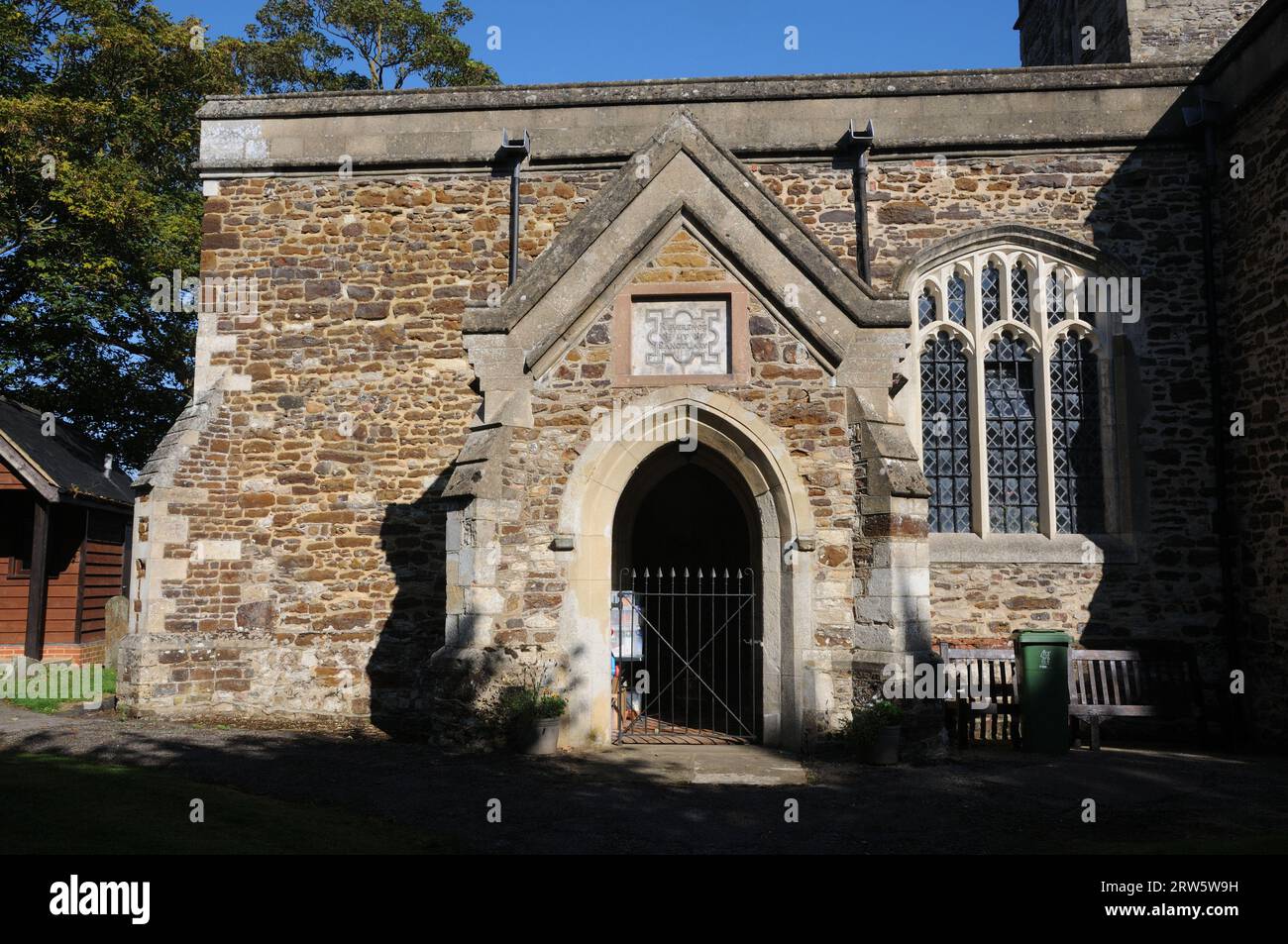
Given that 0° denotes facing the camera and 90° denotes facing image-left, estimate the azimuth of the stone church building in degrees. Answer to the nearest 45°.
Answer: approximately 0°

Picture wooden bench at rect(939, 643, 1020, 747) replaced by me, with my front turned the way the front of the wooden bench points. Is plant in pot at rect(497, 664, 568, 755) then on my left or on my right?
on my right

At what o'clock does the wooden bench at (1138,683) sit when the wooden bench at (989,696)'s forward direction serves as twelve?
the wooden bench at (1138,683) is roughly at 8 o'clock from the wooden bench at (989,696).

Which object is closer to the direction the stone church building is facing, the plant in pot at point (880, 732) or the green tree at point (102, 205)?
the plant in pot

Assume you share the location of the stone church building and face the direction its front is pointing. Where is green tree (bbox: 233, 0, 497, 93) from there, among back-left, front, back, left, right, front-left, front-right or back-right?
back-right

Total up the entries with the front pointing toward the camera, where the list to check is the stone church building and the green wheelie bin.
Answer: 2

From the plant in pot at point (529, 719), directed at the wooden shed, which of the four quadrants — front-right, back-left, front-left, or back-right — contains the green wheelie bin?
back-right
